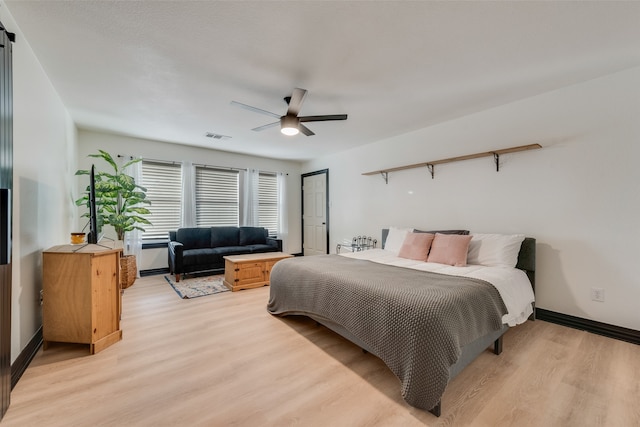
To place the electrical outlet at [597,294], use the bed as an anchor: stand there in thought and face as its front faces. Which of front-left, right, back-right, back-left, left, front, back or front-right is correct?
back

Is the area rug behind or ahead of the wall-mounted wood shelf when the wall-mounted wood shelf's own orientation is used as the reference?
ahead

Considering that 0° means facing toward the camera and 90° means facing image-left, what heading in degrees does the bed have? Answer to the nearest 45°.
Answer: approximately 45°

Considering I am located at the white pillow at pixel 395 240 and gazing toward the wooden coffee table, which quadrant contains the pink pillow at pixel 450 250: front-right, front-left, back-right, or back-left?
back-left

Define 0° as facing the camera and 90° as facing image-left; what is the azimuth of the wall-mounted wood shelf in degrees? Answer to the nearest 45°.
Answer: approximately 45°

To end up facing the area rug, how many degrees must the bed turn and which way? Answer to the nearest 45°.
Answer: approximately 45° to its right

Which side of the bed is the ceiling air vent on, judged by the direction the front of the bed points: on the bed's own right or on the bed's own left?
on the bed's own right

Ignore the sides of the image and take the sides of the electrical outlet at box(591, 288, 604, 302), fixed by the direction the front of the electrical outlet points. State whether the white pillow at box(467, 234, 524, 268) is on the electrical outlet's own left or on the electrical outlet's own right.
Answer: on the electrical outlet's own right
